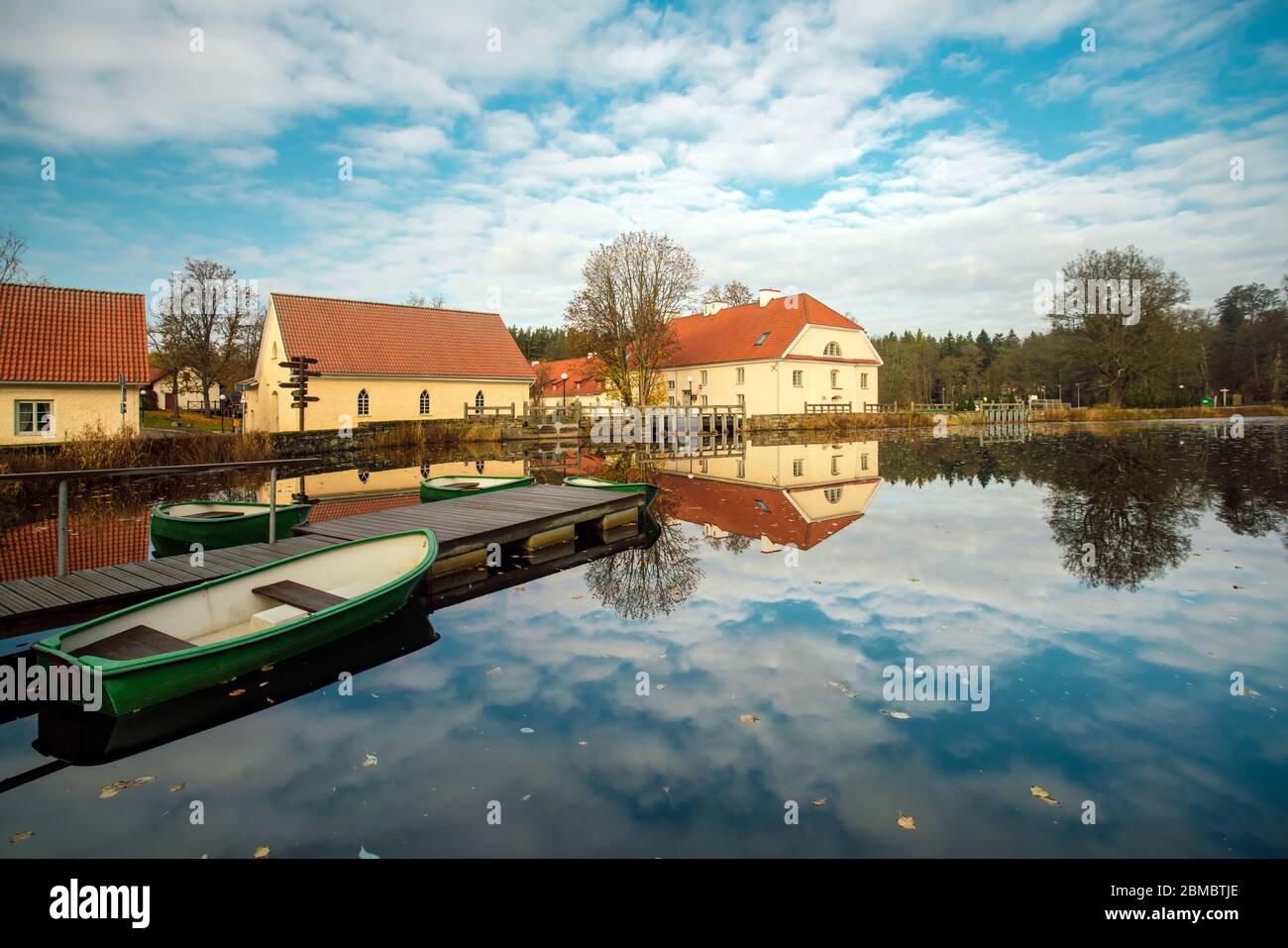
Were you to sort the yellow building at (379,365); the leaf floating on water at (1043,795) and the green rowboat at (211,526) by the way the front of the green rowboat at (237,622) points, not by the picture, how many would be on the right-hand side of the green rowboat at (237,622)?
1

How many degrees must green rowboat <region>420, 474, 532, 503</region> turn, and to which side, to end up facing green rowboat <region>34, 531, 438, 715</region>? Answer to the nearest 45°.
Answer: approximately 135° to its right

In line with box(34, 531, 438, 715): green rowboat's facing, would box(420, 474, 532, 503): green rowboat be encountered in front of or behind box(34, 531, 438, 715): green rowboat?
in front

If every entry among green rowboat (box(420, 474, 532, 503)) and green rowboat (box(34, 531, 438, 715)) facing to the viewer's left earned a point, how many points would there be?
0

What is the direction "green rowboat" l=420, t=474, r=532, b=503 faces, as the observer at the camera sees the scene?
facing away from the viewer and to the right of the viewer

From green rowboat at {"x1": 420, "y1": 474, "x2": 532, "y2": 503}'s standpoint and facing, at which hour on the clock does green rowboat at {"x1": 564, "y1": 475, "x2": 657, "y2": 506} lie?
green rowboat at {"x1": 564, "y1": 475, "x2": 657, "y2": 506} is roughly at 2 o'clock from green rowboat at {"x1": 420, "y1": 474, "x2": 532, "y2": 503}.

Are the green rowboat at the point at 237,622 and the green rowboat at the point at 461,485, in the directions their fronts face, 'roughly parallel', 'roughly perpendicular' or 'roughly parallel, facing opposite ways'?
roughly parallel

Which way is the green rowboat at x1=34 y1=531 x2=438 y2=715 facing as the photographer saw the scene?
facing away from the viewer and to the right of the viewer

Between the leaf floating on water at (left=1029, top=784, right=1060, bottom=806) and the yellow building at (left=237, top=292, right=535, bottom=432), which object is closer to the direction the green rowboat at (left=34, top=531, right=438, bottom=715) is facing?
the yellow building

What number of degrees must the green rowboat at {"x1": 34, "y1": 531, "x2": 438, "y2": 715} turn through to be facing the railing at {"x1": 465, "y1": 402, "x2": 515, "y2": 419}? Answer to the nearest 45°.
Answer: approximately 45° to its left
